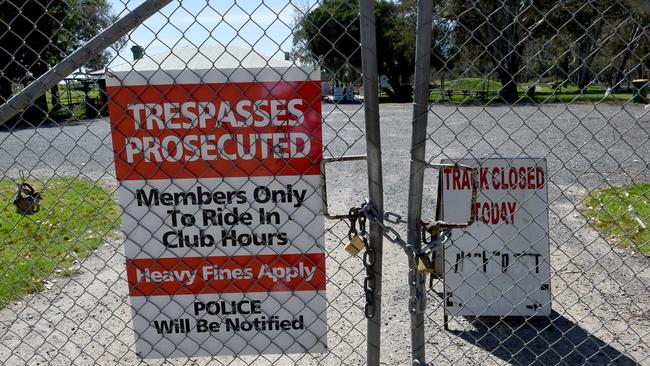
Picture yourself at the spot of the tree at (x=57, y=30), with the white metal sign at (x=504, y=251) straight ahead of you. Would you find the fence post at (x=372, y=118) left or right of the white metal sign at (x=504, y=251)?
right

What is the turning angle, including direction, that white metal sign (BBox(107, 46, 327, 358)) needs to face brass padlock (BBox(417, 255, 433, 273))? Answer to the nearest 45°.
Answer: approximately 45° to its left

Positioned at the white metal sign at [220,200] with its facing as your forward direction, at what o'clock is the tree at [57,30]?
The tree is roughly at 5 o'clock from the white metal sign.

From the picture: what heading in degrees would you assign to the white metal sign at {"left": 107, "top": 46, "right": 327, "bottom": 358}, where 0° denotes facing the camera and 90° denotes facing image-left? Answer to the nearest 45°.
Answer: approximately 0°

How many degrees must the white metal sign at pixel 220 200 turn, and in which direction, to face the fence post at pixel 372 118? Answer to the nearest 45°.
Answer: approximately 45° to its left

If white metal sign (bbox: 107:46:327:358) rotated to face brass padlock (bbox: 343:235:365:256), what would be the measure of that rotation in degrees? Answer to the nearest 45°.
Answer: approximately 45° to its left

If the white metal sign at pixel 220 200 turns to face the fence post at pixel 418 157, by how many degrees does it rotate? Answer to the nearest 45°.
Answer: approximately 90° to its left

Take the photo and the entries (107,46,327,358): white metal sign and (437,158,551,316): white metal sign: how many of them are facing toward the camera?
2

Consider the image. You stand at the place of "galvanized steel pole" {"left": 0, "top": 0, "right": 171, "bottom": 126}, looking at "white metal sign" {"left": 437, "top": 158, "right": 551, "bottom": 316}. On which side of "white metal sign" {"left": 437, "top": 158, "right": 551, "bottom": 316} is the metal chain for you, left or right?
right

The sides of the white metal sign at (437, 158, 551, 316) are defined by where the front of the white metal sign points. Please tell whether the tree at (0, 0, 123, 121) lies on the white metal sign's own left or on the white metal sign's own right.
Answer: on the white metal sign's own right

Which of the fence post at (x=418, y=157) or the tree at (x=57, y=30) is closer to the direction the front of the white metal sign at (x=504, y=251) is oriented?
the fence post
